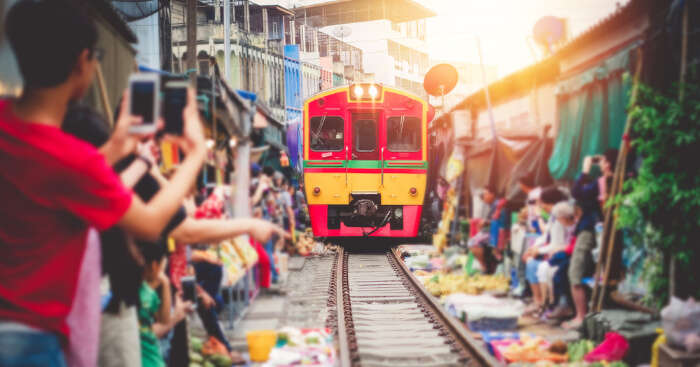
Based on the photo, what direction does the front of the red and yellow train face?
toward the camera

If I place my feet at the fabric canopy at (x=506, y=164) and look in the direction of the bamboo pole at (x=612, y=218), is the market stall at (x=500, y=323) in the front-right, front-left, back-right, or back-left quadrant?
front-right

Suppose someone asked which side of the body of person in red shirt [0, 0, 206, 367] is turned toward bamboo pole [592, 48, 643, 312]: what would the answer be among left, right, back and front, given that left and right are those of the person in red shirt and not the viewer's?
front

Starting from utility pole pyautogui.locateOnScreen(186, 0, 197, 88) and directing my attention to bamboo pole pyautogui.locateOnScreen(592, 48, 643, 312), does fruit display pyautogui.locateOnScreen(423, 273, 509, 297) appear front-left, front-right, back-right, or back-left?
front-left

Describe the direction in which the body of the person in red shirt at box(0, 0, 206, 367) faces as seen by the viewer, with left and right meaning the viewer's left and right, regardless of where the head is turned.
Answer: facing away from the viewer and to the right of the viewer

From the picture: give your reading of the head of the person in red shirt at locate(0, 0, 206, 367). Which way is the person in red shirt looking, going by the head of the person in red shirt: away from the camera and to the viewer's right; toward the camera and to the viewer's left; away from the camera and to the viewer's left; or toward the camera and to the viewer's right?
away from the camera and to the viewer's right

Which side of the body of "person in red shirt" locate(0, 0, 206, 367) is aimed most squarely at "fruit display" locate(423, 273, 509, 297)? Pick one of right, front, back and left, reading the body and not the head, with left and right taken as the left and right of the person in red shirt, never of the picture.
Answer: front

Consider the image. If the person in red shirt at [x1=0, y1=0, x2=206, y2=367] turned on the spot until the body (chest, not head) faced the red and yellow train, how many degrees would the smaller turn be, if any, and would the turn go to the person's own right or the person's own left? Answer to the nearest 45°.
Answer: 0° — they already face it

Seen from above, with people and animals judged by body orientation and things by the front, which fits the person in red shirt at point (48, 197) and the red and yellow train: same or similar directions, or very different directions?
very different directions

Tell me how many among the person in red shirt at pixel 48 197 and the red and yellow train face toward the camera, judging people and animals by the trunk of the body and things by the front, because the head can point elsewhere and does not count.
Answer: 1
